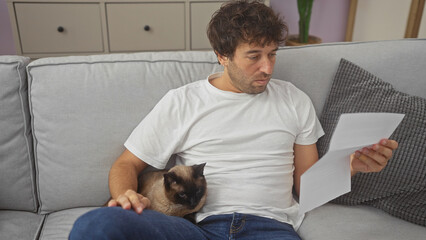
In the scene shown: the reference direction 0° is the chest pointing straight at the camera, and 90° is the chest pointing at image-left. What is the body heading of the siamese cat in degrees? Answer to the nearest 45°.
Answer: approximately 315°

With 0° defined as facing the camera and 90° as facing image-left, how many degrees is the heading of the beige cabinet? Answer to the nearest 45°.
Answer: approximately 0°

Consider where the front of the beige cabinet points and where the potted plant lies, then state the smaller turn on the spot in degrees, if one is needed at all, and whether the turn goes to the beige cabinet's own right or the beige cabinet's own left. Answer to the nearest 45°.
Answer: approximately 90° to the beige cabinet's own left

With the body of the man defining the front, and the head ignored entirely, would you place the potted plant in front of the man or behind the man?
behind

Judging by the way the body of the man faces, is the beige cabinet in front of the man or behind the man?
behind

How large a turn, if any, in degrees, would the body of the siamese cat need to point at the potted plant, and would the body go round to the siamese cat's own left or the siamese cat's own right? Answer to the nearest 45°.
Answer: approximately 90° to the siamese cat's own left

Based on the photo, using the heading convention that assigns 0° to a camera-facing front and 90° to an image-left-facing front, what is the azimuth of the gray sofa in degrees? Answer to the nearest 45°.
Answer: approximately 0°

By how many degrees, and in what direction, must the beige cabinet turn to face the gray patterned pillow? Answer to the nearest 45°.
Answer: approximately 45° to its left
